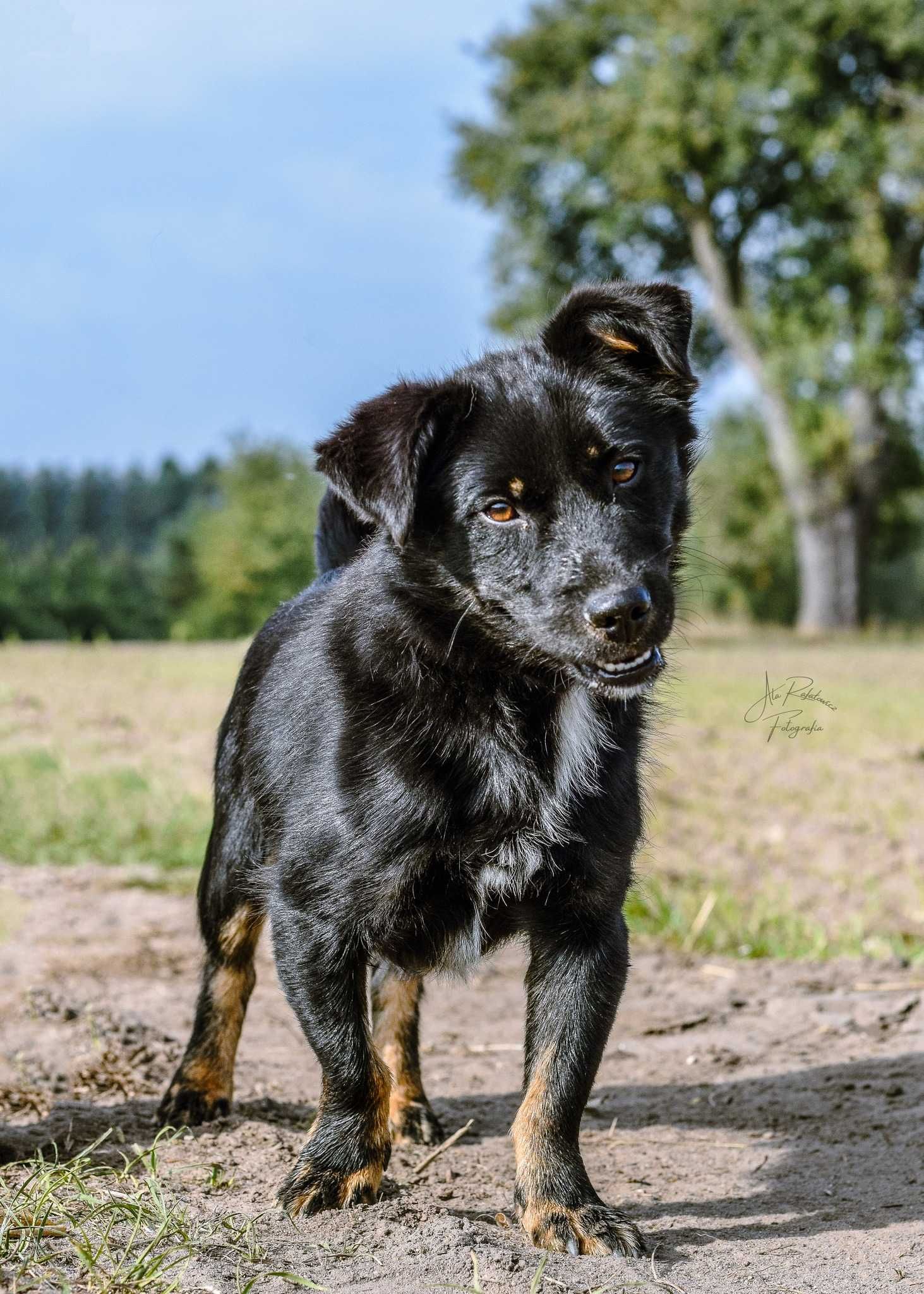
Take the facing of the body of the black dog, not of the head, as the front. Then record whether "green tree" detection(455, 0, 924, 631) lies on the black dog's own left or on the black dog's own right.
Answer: on the black dog's own left

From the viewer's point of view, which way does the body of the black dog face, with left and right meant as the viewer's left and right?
facing the viewer and to the right of the viewer

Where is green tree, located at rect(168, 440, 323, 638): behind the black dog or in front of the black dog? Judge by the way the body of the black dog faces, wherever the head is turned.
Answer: behind
